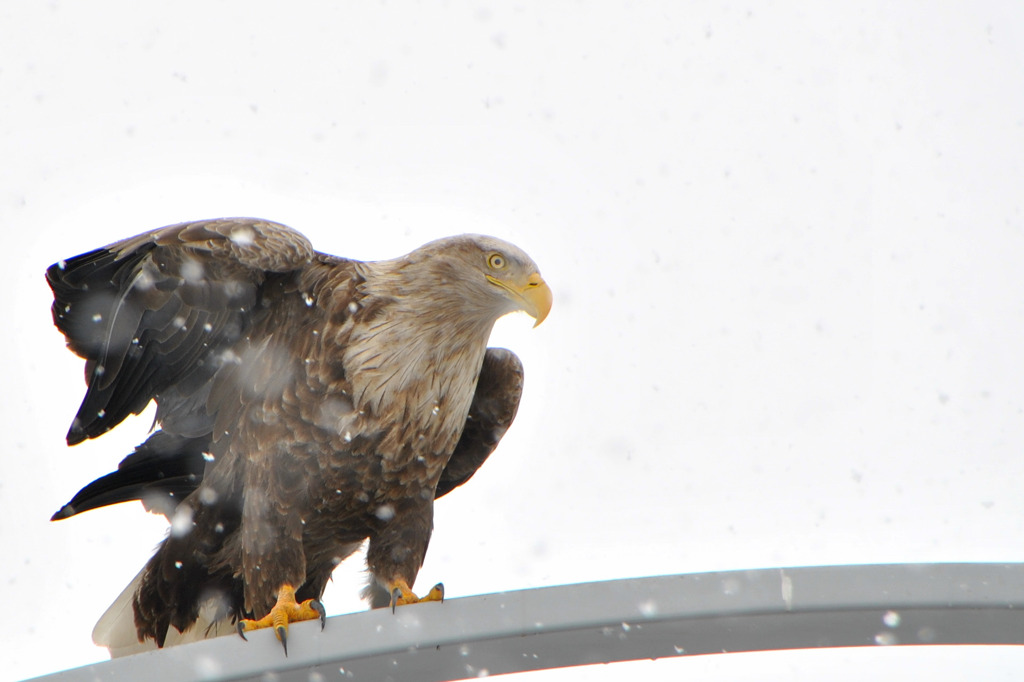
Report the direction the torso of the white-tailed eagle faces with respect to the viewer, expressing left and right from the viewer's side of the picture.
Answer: facing the viewer and to the right of the viewer
